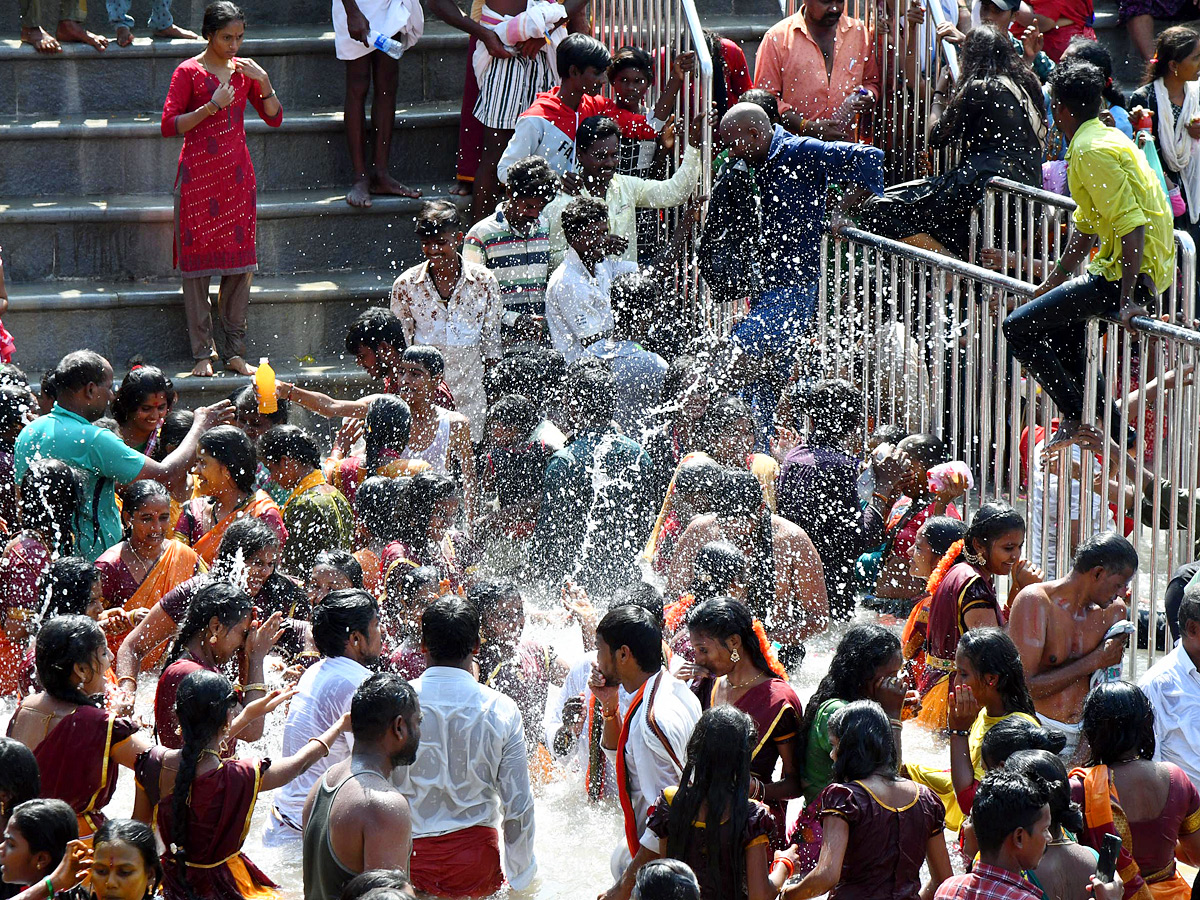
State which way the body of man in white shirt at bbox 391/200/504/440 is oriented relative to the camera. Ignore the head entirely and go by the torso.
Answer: toward the camera

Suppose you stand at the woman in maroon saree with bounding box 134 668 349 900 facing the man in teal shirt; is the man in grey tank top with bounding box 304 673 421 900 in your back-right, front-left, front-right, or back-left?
back-right

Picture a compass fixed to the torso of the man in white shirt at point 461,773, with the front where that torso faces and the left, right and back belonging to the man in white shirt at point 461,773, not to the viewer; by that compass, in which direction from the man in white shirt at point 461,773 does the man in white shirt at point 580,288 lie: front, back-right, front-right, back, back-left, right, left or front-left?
front

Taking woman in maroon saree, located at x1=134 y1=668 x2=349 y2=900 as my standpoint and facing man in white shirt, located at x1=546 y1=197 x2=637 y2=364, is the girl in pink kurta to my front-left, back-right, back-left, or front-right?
front-left

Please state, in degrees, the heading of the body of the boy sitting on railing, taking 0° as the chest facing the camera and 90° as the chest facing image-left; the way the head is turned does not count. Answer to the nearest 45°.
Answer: approximately 90°

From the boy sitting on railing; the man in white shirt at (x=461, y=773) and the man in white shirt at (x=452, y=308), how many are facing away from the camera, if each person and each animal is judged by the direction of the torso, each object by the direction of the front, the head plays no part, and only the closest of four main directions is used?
1

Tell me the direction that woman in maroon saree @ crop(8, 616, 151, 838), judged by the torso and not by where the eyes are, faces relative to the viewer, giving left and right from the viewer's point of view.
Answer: facing away from the viewer and to the right of the viewer

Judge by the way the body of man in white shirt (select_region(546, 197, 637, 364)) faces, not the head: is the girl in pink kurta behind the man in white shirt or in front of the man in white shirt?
behind

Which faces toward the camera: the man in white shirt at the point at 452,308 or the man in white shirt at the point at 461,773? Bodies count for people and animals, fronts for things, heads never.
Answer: the man in white shirt at the point at 452,308

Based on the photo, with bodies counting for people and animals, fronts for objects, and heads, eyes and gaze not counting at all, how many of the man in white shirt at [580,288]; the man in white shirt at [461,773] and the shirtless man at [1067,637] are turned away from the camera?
1

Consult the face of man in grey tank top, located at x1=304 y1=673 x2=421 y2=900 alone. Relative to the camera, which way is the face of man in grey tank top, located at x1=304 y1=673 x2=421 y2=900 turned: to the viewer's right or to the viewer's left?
to the viewer's right

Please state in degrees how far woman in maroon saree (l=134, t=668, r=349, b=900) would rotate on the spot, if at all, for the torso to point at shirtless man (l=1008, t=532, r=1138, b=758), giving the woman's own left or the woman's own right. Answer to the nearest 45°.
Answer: approximately 45° to the woman's own right

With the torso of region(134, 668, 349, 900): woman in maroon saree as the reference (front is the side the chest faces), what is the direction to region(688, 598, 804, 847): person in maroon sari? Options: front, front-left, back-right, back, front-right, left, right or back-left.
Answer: front-right

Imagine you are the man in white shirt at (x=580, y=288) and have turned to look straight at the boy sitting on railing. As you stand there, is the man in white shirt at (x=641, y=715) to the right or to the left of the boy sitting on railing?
right

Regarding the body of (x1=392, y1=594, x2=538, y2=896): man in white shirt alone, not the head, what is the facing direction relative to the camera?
away from the camera

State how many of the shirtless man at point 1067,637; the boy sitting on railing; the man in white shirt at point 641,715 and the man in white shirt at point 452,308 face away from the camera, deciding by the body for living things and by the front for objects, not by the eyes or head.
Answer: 0
